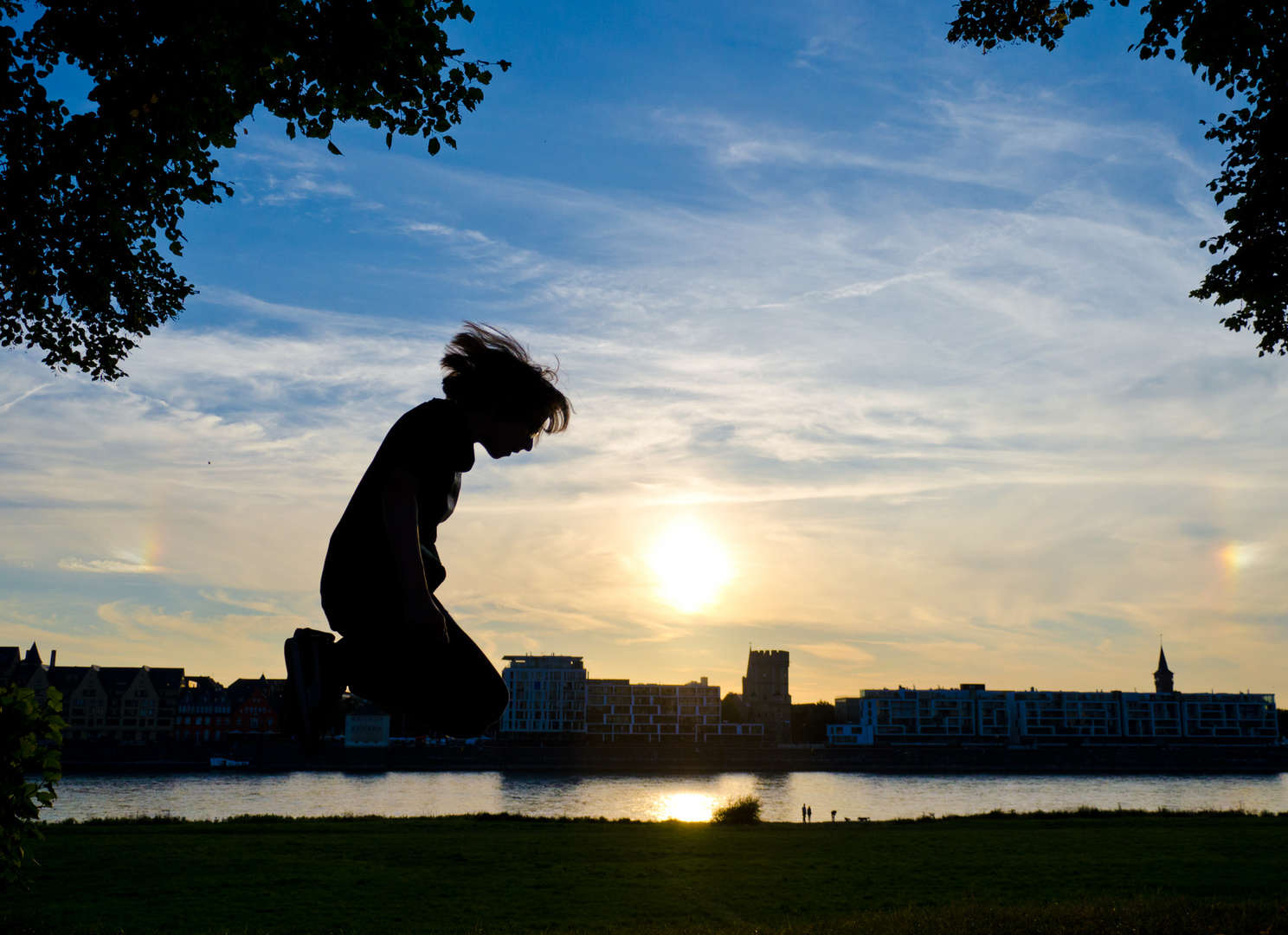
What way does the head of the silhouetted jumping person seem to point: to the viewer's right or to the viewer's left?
to the viewer's right

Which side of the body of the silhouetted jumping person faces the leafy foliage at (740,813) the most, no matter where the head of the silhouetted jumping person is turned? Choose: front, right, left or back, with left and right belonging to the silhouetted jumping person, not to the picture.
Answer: left

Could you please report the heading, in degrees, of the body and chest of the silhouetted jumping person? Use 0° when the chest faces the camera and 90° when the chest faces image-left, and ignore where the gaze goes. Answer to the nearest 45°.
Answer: approximately 270°
